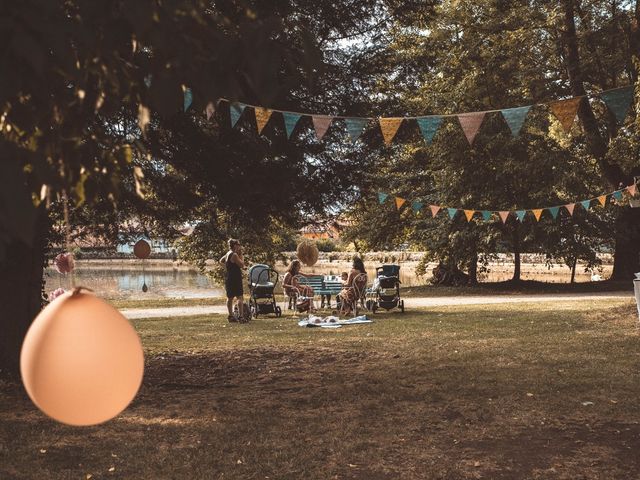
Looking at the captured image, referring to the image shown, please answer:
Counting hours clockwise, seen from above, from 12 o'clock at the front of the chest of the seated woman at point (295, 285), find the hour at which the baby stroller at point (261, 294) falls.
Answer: The baby stroller is roughly at 5 o'clock from the seated woman.

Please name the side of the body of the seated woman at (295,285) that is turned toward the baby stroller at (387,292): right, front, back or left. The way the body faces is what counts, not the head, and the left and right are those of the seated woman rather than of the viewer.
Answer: front

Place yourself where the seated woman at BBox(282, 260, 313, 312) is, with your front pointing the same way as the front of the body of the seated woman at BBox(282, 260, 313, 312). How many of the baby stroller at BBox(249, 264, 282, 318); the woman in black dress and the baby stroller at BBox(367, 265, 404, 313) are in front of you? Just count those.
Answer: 1

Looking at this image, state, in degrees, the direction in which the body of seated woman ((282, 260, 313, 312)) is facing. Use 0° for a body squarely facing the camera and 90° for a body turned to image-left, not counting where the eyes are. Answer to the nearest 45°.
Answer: approximately 270°

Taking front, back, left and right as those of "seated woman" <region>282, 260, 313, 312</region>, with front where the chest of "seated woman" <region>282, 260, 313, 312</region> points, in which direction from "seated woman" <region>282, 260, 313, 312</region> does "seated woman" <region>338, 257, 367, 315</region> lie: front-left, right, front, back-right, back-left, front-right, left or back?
front-right

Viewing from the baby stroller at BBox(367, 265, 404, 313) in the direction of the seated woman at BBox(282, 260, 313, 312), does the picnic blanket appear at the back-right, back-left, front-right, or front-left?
front-left

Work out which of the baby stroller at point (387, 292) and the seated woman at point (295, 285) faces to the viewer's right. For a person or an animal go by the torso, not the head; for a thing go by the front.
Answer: the seated woman
